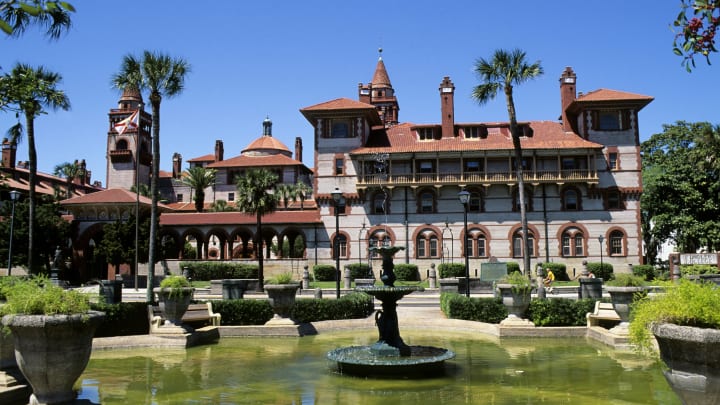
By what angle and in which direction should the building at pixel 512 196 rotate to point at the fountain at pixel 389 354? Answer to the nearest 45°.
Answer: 0° — it already faces it

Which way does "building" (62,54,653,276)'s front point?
toward the camera

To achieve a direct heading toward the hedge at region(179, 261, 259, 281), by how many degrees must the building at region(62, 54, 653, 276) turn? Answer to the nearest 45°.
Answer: approximately 90° to its right

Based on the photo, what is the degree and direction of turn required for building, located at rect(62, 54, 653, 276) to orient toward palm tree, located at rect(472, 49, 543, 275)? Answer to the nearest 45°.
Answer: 0° — it already faces it

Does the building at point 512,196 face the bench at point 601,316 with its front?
yes

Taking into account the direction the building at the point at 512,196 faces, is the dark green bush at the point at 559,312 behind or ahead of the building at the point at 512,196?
ahead

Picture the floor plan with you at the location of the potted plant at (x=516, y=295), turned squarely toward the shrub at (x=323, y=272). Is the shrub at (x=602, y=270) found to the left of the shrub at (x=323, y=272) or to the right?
right

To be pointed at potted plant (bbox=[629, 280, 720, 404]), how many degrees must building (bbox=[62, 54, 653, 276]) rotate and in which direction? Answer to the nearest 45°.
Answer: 0° — it already faces it

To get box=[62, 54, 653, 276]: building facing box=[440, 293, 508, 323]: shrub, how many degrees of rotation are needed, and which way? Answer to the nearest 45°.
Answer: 0° — it already faces it

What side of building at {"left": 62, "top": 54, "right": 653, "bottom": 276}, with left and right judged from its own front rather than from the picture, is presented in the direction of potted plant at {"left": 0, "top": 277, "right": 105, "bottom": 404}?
front

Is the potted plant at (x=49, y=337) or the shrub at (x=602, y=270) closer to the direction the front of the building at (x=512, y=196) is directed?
the potted plant
